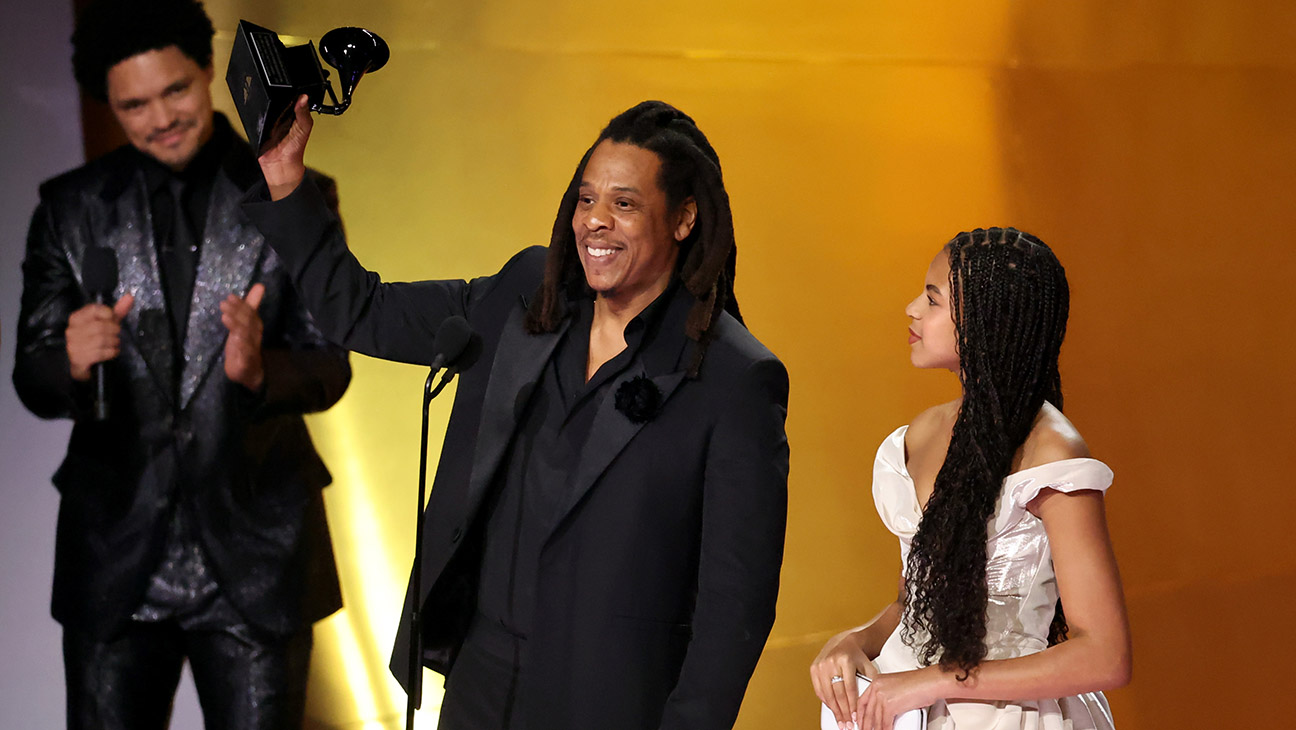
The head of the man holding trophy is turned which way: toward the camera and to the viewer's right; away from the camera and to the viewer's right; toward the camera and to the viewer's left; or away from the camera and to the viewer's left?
toward the camera and to the viewer's left

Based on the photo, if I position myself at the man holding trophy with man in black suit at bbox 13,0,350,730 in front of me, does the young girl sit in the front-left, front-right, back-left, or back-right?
back-right

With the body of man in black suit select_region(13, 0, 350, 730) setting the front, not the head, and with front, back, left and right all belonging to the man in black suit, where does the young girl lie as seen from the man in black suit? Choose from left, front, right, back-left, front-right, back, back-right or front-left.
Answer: front-left

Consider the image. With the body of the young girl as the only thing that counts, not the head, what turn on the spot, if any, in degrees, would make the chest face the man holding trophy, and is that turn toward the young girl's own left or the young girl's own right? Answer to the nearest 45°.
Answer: approximately 45° to the young girl's own right

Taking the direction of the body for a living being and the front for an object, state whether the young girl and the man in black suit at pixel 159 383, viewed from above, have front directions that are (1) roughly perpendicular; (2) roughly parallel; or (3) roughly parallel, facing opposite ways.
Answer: roughly perpendicular

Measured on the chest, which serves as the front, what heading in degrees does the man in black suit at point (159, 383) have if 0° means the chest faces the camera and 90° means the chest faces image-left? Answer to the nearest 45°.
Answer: approximately 0°

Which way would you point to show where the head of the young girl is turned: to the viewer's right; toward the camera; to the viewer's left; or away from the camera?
to the viewer's left

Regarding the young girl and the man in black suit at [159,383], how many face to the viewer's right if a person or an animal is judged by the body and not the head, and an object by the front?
0

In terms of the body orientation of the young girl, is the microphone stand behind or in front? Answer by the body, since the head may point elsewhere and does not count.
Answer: in front

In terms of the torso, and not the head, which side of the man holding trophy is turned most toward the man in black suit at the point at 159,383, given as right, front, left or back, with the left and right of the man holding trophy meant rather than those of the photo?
right

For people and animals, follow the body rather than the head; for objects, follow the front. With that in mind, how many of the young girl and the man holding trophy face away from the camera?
0

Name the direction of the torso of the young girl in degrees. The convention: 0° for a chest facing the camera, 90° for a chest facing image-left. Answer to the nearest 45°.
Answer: approximately 45°
